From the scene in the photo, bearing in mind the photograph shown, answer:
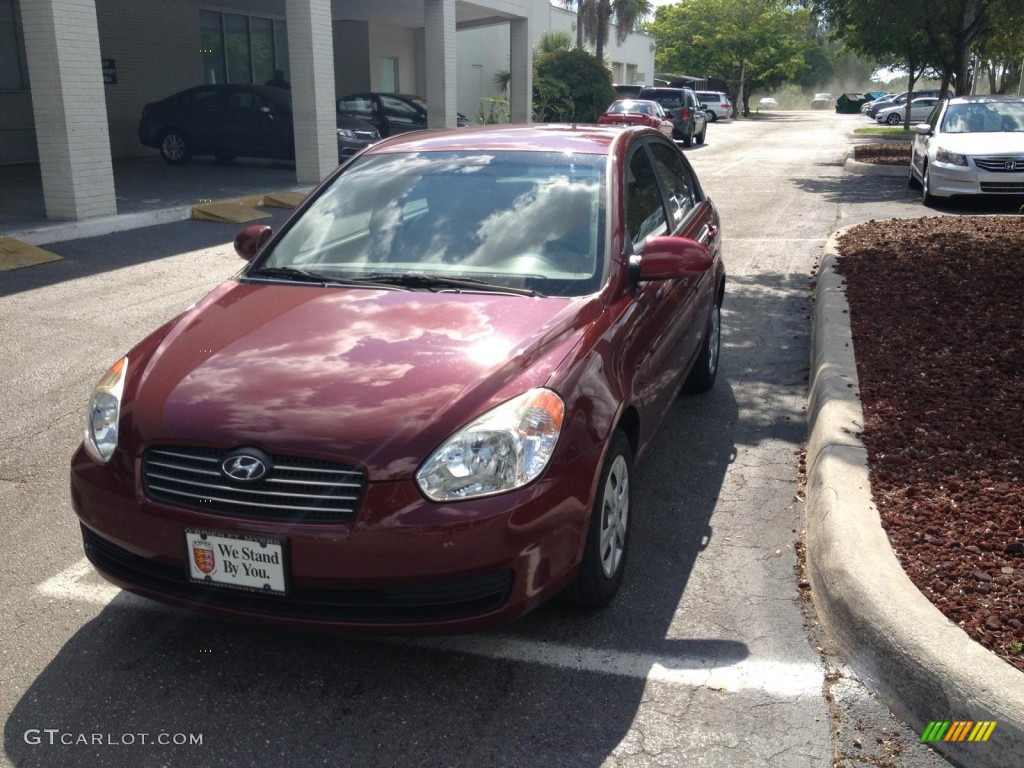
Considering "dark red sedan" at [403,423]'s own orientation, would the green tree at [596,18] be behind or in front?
behind

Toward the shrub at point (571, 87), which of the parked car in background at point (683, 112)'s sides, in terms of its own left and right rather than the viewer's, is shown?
left

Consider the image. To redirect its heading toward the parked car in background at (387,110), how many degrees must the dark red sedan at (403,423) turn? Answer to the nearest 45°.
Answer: approximately 135° to its right

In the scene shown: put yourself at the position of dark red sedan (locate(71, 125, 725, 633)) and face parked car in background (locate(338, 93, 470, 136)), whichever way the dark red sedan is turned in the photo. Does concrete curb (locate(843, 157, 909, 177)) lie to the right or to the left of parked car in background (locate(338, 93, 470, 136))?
right

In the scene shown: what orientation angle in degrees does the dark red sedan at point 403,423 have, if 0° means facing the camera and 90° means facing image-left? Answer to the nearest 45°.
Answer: approximately 45°

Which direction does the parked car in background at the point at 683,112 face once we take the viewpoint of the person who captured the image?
facing away from the viewer and to the right of the viewer

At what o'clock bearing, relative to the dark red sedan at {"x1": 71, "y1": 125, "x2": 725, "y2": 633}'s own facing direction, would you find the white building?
The white building is roughly at 4 o'clock from the dark red sedan.

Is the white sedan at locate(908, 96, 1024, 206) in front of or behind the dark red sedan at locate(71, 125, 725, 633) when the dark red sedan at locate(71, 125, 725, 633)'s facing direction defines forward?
behind

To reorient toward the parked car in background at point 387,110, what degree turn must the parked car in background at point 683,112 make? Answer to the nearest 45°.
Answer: approximately 180°

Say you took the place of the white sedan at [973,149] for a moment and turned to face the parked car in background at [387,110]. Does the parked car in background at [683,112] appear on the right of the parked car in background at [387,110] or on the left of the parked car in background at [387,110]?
right

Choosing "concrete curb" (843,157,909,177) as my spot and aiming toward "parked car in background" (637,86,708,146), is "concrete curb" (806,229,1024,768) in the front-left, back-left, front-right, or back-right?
back-left

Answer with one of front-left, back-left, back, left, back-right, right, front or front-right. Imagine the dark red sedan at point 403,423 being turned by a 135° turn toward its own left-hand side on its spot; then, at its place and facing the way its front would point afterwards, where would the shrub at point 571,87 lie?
left

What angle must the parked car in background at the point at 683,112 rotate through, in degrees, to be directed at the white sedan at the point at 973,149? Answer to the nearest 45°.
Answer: approximately 135° to its right

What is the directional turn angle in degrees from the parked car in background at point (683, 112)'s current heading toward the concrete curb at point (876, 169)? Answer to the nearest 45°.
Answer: approximately 135° to its right

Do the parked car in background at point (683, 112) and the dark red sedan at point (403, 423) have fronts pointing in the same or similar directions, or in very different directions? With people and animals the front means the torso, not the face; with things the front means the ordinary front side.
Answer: very different directions

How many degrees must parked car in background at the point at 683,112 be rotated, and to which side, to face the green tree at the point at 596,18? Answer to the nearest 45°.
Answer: approximately 45° to its left
